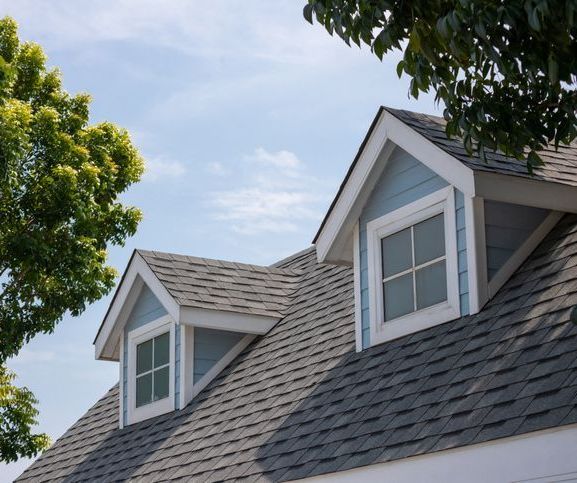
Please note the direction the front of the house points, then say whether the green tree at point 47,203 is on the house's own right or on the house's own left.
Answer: on the house's own right

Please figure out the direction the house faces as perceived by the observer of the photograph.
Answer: facing the viewer and to the left of the viewer
